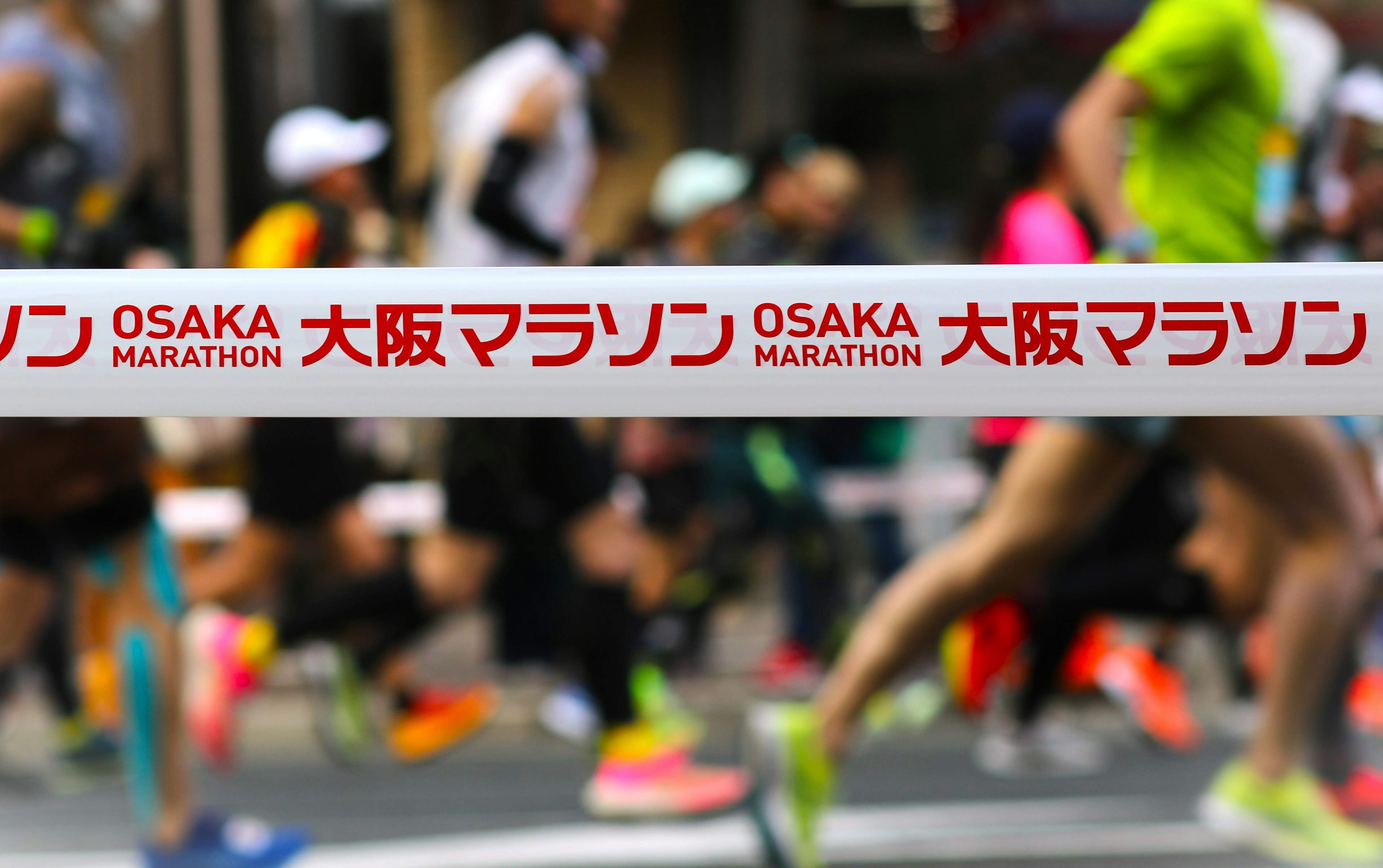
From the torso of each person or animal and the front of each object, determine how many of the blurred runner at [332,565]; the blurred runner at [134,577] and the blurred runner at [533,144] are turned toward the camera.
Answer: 0

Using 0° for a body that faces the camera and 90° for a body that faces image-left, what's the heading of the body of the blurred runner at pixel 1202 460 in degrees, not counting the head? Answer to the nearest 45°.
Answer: approximately 270°

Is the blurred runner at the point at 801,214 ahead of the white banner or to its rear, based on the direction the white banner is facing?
to the rear

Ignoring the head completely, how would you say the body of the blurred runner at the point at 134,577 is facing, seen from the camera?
to the viewer's right

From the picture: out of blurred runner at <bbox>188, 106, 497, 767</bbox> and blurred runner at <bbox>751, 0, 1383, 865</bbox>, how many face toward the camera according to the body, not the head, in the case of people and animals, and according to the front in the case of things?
0

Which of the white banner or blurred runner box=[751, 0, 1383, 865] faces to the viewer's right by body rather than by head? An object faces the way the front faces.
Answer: the blurred runner

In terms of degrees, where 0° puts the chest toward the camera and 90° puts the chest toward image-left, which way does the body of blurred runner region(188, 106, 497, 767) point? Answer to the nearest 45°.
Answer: approximately 270°

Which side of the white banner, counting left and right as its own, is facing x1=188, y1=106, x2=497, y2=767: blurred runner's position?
back

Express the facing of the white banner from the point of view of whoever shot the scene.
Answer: facing the viewer

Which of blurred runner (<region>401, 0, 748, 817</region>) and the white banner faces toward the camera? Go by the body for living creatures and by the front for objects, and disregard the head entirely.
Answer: the white banner

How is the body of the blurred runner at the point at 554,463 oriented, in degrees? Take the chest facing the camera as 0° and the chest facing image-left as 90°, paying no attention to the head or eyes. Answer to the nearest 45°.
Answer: approximately 270°
